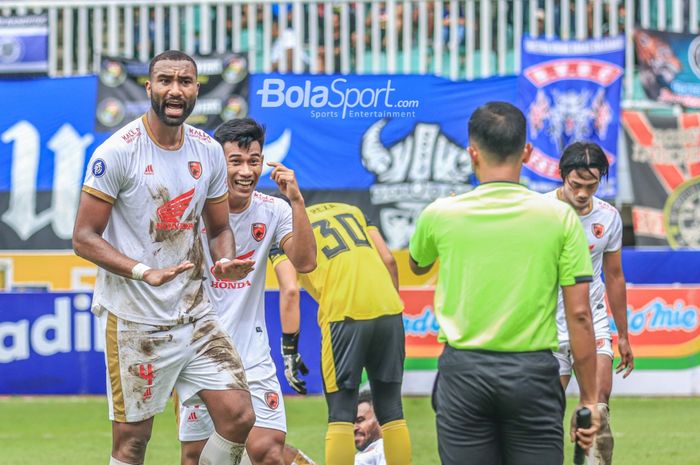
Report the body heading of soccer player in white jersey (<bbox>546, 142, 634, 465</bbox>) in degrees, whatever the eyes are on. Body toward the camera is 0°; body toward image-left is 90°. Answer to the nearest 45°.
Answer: approximately 0°

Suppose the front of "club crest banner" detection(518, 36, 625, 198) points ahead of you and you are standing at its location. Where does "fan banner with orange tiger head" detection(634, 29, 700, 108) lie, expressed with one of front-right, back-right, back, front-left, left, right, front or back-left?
back-left

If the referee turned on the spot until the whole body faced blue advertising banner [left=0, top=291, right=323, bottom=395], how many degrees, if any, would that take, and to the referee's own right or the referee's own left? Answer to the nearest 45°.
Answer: approximately 45° to the referee's own left

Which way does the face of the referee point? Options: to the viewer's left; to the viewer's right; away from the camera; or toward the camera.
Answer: away from the camera

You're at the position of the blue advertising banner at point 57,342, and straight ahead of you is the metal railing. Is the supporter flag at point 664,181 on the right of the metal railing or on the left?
right

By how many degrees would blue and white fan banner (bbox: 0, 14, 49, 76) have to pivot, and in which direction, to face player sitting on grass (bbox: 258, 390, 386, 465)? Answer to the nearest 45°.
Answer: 0° — it already faces them

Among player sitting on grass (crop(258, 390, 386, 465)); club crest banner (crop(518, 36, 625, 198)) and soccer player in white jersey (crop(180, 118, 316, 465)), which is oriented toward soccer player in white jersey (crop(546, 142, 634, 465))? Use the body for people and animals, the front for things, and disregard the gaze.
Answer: the club crest banner

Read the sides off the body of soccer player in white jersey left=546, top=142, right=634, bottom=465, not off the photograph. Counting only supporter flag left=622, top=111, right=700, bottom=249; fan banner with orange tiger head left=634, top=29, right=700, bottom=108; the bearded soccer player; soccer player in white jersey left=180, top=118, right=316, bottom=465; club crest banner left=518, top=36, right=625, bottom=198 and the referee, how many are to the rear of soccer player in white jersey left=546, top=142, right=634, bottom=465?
3

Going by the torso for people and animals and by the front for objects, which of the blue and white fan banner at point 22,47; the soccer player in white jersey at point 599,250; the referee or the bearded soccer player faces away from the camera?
the referee

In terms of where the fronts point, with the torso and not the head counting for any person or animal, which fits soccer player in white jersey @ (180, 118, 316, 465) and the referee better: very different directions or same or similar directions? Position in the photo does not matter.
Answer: very different directions

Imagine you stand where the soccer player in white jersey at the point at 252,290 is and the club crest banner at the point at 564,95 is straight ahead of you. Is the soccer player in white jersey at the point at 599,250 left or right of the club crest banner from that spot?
right

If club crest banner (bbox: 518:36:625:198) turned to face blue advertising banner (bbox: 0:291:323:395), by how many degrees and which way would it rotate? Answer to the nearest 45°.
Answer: approximately 45° to its right

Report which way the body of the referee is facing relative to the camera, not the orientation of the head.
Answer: away from the camera

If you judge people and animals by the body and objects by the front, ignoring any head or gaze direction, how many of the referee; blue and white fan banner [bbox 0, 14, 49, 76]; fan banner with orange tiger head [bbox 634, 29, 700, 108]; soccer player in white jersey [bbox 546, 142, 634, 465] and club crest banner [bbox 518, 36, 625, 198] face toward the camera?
4
